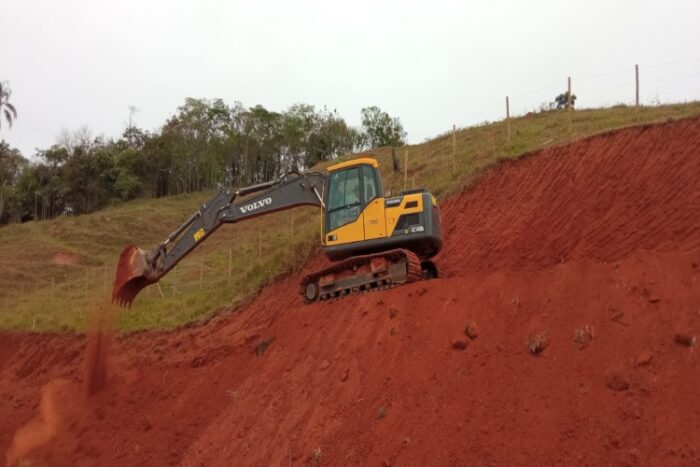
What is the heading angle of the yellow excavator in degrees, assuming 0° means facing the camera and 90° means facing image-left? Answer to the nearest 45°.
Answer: approximately 90°

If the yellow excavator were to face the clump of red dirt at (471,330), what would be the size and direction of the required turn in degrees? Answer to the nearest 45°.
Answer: approximately 90° to its left

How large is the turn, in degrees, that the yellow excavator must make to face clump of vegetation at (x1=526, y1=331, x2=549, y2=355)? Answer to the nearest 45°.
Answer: approximately 90° to its left

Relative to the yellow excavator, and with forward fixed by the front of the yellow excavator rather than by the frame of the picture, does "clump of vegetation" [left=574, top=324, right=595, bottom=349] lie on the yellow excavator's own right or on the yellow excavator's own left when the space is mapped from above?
on the yellow excavator's own left

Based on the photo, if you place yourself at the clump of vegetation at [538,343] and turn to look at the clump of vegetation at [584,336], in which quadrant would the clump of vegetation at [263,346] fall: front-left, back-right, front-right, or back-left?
back-left

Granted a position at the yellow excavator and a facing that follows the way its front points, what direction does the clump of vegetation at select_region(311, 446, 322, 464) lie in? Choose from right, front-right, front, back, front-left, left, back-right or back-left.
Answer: left

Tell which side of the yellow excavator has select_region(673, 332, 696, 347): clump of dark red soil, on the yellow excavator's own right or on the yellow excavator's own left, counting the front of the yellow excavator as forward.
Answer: on the yellow excavator's own left
